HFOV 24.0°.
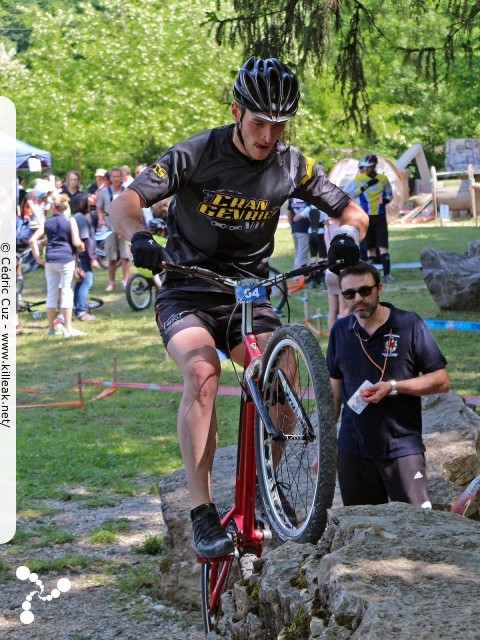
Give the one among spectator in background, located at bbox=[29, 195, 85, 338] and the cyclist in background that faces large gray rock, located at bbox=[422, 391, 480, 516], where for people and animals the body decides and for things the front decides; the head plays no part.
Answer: the cyclist in background

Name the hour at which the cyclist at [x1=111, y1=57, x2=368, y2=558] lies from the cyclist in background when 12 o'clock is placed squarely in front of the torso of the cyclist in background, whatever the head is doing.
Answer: The cyclist is roughly at 12 o'clock from the cyclist in background.

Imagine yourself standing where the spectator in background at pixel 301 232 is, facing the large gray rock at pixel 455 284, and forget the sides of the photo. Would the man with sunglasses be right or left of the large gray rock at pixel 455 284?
right
